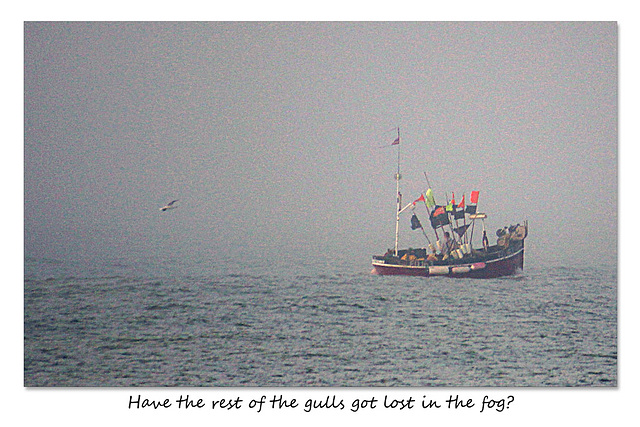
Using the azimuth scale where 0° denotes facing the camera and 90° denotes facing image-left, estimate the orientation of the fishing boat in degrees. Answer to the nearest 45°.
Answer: approximately 270°
